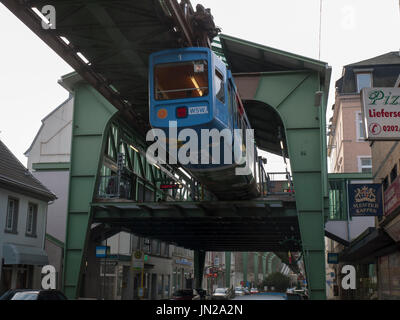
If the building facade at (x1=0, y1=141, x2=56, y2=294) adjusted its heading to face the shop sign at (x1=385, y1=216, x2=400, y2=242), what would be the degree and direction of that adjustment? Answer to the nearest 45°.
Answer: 0° — it already faces it

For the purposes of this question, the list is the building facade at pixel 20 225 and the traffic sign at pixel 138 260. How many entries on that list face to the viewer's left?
0

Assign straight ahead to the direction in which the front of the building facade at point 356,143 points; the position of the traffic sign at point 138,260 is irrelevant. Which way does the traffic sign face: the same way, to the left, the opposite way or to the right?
to the left

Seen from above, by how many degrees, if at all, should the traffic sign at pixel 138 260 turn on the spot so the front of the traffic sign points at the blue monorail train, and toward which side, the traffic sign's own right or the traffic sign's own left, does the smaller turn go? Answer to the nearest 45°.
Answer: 0° — it already faces it

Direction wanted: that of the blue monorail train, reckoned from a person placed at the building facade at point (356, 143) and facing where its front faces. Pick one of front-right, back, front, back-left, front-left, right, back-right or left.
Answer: front-left

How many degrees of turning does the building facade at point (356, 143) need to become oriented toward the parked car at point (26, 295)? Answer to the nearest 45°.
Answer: approximately 45° to its left

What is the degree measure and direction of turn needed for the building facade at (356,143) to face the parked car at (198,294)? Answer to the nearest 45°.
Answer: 0° — it already faces it

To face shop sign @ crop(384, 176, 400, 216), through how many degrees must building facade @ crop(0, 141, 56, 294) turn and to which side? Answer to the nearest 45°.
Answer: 0° — it already faces it

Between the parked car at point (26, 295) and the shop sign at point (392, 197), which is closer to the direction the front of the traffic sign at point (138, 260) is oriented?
the parked car
